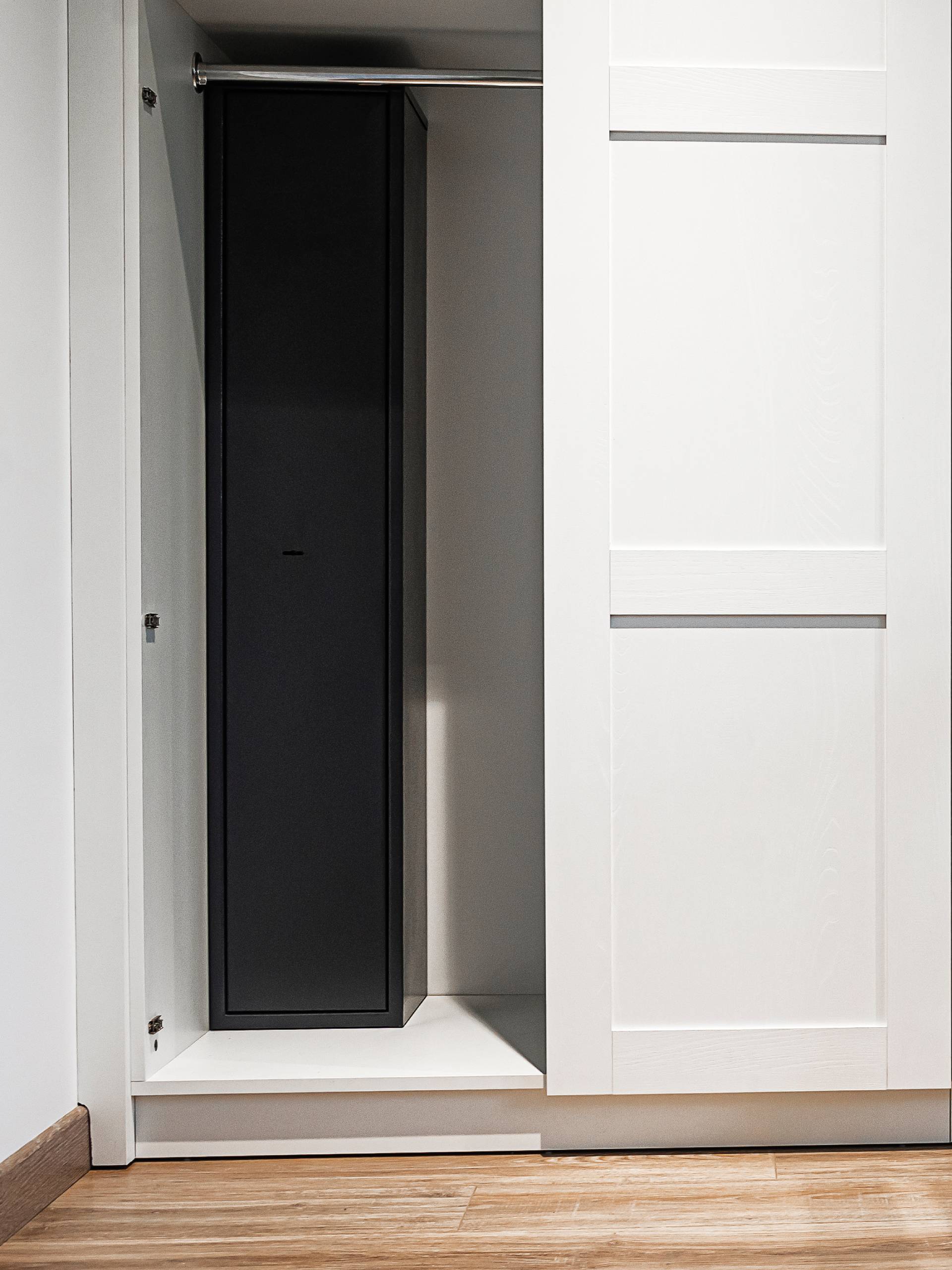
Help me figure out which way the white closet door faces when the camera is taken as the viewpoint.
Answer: facing the viewer

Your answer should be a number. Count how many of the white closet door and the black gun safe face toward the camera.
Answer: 2

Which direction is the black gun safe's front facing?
toward the camera
